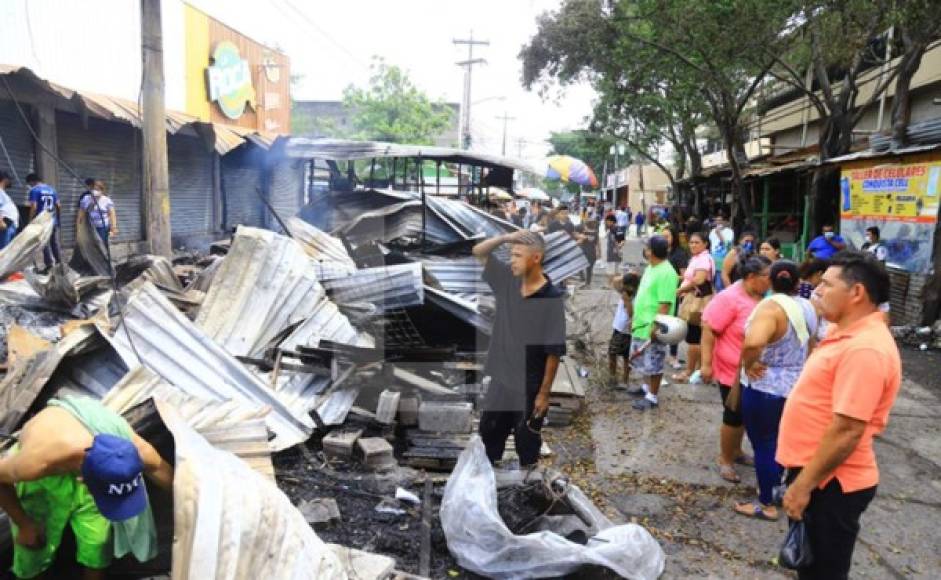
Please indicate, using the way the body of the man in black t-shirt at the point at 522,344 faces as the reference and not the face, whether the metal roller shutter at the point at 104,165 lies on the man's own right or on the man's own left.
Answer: on the man's own right

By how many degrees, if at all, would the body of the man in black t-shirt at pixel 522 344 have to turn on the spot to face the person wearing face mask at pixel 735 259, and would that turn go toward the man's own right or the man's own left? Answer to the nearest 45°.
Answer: approximately 180°

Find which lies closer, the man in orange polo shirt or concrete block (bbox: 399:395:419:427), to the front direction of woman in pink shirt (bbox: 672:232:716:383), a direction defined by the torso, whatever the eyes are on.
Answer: the concrete block

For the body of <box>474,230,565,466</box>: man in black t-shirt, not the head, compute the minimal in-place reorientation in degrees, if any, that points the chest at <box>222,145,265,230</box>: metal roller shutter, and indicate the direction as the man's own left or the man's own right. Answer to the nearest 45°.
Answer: approximately 90° to the man's own right

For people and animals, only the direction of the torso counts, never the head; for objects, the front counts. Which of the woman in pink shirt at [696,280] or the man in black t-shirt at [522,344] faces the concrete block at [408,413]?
the woman in pink shirt

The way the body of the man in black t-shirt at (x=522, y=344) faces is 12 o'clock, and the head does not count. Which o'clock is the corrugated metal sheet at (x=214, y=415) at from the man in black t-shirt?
The corrugated metal sheet is roughly at 1 o'clock from the man in black t-shirt.

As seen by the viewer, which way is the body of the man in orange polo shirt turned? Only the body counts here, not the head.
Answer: to the viewer's left

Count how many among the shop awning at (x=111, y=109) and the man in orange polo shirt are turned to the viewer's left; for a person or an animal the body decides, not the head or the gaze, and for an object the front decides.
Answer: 1

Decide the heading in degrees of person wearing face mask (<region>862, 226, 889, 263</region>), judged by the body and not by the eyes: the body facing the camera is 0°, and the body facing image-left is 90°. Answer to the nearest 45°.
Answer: approximately 45°

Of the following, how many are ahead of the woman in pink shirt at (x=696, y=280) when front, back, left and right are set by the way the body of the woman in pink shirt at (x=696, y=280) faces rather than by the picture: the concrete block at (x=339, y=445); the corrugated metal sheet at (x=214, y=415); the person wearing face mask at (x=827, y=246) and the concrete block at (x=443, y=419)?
3
